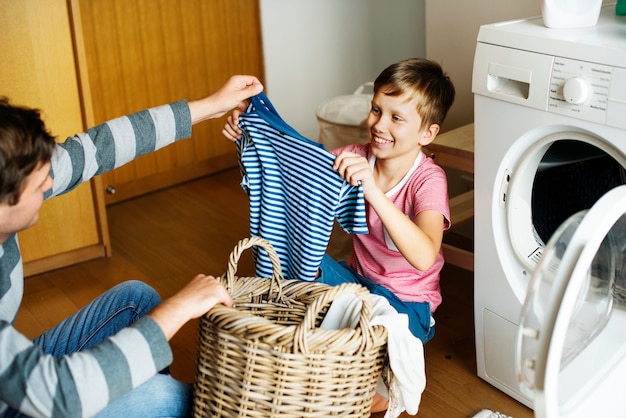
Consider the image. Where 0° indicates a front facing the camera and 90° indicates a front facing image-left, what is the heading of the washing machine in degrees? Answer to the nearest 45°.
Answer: approximately 45°

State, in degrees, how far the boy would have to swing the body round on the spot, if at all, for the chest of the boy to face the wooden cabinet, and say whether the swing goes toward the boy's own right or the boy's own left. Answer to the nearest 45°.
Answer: approximately 90° to the boy's own right

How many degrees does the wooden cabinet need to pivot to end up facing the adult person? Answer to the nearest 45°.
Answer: approximately 45° to its right

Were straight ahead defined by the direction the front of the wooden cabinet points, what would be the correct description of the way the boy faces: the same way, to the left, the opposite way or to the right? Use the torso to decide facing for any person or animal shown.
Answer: to the right

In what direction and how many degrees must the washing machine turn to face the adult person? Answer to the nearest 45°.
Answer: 0° — it already faces them

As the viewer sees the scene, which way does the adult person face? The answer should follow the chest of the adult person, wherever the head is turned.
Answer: to the viewer's right

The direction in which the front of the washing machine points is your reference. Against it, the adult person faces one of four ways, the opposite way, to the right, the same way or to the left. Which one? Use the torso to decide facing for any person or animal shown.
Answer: the opposite way

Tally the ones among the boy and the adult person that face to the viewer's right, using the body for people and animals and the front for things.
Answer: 1

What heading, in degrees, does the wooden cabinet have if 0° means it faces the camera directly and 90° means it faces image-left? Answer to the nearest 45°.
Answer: approximately 315°

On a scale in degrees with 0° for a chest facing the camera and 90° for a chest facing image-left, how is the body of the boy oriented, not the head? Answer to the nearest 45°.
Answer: approximately 45°

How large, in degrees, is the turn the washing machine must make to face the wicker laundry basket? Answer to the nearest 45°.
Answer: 0° — it already faces it
